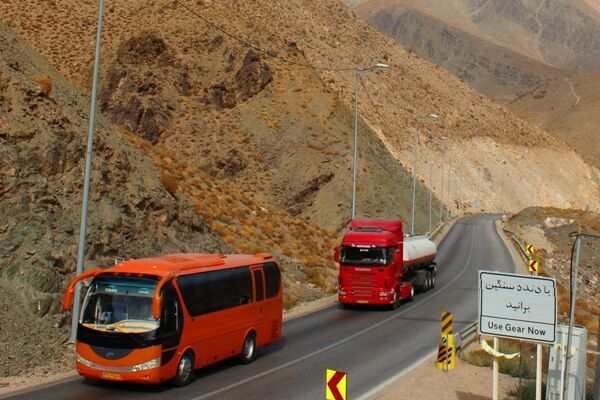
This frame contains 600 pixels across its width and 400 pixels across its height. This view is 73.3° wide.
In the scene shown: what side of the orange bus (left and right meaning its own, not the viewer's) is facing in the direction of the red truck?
back

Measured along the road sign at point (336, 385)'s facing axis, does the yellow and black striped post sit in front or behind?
behind

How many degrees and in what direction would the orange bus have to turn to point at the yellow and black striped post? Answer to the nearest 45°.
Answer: approximately 135° to its left

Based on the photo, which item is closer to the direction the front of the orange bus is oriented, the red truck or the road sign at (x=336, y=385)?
the road sign

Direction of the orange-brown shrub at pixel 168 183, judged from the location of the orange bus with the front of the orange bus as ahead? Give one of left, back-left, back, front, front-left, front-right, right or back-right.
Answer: back-right

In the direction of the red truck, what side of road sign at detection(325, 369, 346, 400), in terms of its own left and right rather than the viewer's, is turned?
back

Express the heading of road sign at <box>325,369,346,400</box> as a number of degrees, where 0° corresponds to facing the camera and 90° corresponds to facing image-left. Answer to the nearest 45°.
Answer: approximately 0°
